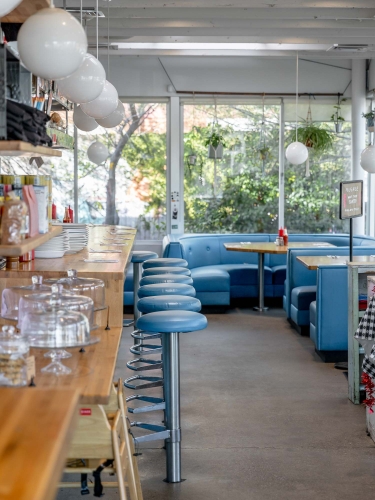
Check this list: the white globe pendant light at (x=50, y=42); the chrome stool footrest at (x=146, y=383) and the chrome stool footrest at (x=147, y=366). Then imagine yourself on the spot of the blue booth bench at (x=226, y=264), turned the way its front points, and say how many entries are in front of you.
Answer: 3

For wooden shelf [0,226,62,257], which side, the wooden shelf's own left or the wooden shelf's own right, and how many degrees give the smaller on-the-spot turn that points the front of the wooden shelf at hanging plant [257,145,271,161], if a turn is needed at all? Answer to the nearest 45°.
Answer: approximately 45° to the wooden shelf's own left

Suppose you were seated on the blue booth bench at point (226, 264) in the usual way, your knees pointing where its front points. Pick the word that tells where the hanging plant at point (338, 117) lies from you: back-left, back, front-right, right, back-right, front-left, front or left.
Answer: back-left

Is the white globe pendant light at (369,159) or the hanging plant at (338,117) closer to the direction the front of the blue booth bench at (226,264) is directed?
the white globe pendant light

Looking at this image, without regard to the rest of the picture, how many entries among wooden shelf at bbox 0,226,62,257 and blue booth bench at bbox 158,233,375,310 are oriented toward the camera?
1

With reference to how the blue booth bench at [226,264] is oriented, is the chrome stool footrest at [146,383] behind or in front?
in front

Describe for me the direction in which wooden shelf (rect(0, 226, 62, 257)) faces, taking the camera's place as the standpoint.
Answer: facing to the right of the viewer

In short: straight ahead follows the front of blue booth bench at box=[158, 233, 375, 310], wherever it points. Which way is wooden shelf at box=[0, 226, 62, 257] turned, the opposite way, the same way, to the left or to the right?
to the left

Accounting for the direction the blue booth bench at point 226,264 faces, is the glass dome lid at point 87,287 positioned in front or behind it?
in front

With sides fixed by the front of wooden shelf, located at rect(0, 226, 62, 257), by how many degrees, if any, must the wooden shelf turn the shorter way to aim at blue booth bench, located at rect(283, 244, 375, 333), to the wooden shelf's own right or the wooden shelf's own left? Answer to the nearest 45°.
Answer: approximately 45° to the wooden shelf's own left

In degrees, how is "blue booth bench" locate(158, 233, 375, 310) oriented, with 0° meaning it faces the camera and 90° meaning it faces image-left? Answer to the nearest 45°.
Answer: approximately 0°
